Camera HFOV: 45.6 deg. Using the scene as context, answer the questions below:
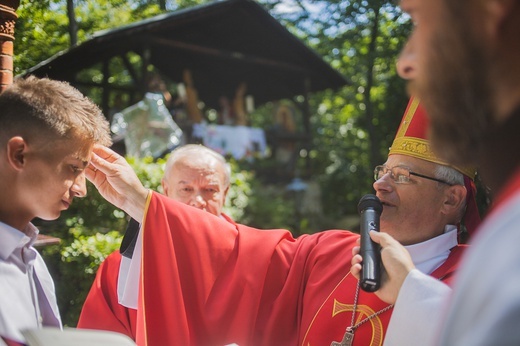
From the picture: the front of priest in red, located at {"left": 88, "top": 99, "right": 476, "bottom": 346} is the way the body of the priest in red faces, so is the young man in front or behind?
in front

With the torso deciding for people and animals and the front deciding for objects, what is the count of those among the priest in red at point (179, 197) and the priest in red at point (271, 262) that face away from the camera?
0

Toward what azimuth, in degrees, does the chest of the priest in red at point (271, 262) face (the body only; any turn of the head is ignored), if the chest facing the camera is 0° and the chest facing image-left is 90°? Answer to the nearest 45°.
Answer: approximately 45°

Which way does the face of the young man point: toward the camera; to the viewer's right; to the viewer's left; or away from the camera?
to the viewer's right

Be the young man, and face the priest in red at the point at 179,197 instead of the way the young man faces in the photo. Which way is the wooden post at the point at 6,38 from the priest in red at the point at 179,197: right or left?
left

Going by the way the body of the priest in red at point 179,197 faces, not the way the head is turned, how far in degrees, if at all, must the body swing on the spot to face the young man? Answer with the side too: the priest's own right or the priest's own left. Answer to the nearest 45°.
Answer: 0° — they already face them

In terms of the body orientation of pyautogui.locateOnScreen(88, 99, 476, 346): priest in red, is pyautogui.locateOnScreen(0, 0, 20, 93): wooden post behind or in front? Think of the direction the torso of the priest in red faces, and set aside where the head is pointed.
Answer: in front

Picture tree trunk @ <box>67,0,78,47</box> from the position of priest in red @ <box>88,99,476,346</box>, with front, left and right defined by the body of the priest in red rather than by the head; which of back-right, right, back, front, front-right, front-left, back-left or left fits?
right

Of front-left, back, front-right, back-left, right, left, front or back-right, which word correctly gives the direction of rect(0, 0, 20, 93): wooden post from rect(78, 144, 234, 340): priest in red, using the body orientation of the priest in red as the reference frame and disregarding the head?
back-right

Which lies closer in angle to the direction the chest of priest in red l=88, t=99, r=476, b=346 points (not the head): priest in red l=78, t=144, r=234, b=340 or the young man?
the young man
